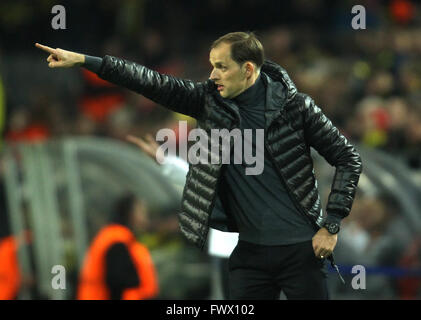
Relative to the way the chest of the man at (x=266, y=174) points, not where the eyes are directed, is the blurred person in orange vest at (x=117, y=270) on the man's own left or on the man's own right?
on the man's own right

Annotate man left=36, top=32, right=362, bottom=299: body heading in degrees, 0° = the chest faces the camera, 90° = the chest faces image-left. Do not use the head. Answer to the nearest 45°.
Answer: approximately 45°

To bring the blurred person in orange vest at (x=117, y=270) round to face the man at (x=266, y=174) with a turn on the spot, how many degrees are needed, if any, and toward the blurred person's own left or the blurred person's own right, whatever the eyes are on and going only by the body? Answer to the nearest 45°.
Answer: approximately 90° to the blurred person's own right
